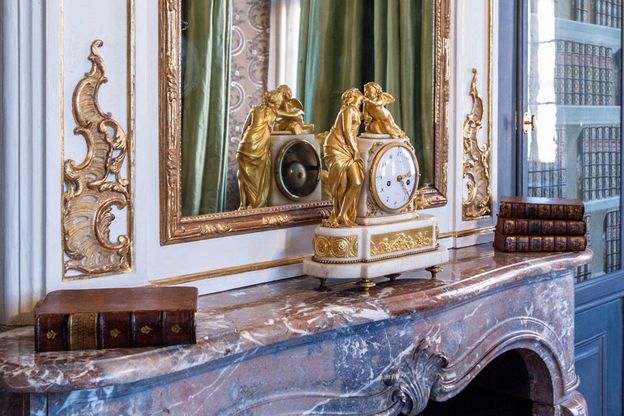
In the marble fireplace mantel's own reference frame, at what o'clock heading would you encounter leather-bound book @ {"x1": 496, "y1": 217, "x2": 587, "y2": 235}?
The leather-bound book is roughly at 9 o'clock from the marble fireplace mantel.

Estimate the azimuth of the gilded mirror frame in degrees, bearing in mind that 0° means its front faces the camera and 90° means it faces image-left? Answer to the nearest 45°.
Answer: approximately 315°

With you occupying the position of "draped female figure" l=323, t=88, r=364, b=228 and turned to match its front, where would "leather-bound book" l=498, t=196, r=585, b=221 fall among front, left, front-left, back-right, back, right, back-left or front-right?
front-left

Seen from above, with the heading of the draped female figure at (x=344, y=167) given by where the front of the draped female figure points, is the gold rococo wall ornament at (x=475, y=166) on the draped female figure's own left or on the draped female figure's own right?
on the draped female figure's own left

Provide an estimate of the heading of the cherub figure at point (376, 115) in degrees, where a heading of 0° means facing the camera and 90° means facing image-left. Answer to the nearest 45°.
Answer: approximately 45°

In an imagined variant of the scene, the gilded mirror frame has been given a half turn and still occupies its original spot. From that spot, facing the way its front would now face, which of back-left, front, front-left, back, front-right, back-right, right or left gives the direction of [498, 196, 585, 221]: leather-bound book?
right

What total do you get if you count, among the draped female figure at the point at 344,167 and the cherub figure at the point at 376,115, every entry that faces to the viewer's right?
1

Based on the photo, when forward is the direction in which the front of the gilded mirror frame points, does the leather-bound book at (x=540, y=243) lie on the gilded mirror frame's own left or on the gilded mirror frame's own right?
on the gilded mirror frame's own left
